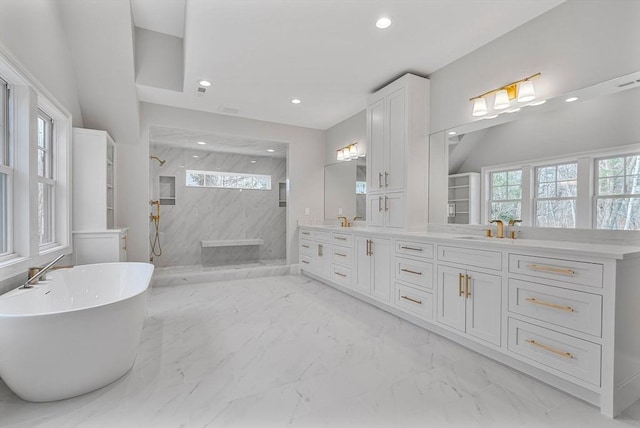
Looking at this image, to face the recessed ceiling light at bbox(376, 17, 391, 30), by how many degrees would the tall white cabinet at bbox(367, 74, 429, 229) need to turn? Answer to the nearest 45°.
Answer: approximately 45° to its left

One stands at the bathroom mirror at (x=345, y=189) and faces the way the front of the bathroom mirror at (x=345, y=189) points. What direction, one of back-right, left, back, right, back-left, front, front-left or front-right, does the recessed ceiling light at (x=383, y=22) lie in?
front-left

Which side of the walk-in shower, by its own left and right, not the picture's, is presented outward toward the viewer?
front

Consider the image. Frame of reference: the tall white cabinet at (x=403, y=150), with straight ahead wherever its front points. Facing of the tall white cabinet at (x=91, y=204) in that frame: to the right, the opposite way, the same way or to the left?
the opposite way

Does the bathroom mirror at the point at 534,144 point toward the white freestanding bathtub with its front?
yes

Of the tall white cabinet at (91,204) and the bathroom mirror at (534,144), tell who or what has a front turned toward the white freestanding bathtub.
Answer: the bathroom mirror

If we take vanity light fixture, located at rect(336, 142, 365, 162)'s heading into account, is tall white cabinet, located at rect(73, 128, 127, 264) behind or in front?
in front

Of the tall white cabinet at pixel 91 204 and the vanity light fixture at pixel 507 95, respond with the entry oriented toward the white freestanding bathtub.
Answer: the vanity light fixture

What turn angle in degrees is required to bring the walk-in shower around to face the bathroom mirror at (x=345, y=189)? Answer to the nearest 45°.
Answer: approximately 45° to its left

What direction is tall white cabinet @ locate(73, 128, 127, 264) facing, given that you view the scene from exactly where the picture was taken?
facing to the right of the viewer

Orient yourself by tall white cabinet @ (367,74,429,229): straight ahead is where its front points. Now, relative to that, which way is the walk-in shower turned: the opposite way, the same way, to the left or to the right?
to the left

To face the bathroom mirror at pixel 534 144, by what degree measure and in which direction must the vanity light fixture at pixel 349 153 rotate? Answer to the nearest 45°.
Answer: approximately 90° to its left

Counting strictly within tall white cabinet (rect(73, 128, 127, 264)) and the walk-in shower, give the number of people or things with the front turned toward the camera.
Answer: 1

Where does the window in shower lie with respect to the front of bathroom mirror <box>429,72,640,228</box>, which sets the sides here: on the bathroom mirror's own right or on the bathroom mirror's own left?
on the bathroom mirror's own right

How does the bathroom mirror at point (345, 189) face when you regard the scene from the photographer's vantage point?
facing the viewer and to the left of the viewer

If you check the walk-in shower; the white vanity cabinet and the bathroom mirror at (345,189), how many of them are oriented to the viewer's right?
0
